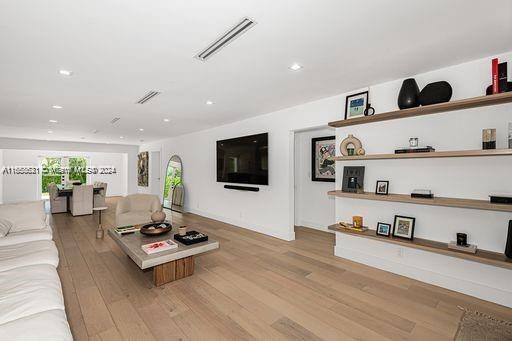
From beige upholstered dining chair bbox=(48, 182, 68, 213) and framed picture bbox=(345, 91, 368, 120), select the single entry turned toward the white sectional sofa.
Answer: the framed picture

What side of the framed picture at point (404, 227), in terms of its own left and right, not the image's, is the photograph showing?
front

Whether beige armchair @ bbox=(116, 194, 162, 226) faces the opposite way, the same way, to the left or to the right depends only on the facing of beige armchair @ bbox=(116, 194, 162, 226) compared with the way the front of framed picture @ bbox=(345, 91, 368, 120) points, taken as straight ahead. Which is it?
to the left

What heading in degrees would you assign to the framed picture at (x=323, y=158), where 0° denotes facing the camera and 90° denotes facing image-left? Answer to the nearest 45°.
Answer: approximately 45°

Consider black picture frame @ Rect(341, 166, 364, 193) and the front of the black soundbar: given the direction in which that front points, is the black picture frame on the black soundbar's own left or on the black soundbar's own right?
on the black soundbar's own left

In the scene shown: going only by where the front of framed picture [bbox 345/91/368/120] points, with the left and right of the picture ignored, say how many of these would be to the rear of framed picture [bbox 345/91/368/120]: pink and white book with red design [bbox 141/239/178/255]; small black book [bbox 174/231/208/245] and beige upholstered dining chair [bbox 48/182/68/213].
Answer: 0

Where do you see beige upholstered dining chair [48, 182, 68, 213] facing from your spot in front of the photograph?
facing to the right of the viewer

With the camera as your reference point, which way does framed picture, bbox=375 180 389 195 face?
facing the viewer

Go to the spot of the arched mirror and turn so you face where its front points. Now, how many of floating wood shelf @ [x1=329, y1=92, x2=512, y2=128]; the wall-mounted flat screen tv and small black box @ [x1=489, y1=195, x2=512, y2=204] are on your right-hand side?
0

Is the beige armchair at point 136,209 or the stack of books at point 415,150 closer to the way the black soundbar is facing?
the beige armchair

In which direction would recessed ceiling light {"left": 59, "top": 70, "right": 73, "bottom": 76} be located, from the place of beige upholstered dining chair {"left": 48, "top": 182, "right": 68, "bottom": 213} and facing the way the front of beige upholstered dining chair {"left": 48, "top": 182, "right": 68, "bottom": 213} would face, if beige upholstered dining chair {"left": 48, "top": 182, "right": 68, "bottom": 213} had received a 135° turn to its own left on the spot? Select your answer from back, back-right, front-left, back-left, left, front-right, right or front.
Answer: back-left

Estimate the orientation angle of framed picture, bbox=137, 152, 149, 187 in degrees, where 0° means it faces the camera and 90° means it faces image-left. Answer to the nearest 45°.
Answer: approximately 45°

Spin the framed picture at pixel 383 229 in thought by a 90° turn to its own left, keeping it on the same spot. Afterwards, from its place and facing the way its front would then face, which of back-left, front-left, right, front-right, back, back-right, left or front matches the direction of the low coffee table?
back-right

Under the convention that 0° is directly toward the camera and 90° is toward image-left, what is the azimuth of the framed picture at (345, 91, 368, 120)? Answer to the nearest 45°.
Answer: approximately 45°

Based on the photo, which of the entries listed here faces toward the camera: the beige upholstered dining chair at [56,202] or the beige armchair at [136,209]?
the beige armchair at [136,209]

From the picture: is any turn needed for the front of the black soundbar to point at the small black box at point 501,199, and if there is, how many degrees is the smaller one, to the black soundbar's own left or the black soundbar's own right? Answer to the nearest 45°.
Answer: approximately 90° to the black soundbar's own left
